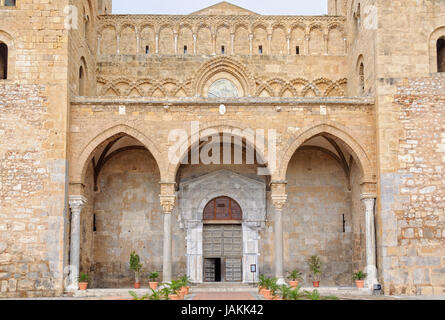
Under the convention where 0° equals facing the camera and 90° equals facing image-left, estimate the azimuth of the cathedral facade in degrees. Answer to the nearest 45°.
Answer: approximately 0°

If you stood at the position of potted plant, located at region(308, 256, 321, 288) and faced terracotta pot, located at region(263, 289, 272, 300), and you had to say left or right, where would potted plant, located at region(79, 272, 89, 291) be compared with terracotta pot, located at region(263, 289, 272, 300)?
right

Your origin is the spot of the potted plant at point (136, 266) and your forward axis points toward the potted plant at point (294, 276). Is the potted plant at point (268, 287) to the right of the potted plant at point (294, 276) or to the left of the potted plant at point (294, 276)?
right
